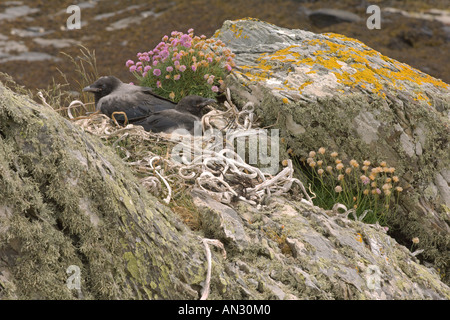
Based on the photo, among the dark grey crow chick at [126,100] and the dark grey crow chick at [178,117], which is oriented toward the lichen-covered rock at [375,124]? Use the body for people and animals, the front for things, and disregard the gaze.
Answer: the dark grey crow chick at [178,117]

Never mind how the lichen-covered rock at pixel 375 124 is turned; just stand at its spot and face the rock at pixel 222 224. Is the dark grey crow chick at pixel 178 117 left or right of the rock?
right

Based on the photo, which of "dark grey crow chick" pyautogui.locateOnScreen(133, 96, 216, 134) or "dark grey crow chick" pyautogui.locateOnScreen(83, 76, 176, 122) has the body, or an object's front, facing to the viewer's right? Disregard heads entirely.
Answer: "dark grey crow chick" pyautogui.locateOnScreen(133, 96, 216, 134)

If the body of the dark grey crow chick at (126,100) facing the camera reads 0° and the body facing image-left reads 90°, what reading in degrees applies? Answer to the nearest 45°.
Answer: approximately 90°

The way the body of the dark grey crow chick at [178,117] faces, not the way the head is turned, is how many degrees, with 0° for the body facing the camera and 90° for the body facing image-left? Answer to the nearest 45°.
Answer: approximately 270°

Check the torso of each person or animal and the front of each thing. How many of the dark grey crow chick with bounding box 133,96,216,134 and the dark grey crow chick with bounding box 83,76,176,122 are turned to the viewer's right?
1

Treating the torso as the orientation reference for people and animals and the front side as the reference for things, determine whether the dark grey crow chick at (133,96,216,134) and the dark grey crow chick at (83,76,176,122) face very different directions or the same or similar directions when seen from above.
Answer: very different directions

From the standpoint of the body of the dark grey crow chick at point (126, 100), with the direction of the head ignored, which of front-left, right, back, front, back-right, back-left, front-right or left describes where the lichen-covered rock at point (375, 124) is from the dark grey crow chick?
back

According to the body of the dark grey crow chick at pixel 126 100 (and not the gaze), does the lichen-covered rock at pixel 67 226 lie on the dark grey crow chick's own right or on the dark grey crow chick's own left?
on the dark grey crow chick's own left

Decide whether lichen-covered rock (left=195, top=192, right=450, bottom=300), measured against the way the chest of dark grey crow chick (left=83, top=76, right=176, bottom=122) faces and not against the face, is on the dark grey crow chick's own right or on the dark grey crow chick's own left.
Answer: on the dark grey crow chick's own left
